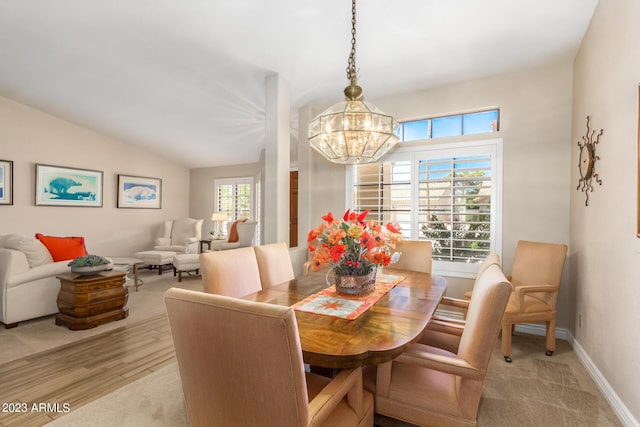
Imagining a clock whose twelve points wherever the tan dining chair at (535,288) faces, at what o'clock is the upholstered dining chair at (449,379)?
The upholstered dining chair is roughly at 11 o'clock from the tan dining chair.

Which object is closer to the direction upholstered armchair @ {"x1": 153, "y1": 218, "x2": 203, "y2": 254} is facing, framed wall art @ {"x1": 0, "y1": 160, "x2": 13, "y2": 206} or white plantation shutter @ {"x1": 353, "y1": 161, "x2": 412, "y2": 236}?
the framed wall art

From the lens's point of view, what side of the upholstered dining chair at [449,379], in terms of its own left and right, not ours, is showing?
left

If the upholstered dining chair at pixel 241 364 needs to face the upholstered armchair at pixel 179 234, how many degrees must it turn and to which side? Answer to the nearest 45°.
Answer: approximately 45° to its left

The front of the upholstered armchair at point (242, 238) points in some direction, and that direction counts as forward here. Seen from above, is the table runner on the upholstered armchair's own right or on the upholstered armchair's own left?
on the upholstered armchair's own left

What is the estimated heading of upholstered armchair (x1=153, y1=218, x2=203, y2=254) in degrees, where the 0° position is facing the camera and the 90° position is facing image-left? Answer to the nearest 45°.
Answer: approximately 45°

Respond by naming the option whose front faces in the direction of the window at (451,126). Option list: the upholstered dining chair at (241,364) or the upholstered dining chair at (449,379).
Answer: the upholstered dining chair at (241,364)

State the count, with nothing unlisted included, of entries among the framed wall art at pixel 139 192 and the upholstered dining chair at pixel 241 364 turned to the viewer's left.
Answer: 0

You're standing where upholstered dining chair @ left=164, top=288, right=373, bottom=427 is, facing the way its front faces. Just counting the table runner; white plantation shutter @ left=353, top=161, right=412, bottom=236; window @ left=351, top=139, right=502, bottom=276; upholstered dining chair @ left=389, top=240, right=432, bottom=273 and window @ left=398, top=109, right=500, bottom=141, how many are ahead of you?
5

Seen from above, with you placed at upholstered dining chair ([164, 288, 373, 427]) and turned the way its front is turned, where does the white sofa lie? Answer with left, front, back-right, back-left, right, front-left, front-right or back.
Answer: left

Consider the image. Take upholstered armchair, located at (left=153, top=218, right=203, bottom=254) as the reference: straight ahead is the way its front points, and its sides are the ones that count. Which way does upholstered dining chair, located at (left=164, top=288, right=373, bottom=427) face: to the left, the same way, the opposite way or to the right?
the opposite way

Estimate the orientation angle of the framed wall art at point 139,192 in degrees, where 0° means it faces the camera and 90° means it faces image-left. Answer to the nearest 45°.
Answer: approximately 315°

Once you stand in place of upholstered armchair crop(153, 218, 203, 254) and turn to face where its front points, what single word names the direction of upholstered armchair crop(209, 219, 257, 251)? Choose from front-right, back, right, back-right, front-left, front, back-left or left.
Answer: left

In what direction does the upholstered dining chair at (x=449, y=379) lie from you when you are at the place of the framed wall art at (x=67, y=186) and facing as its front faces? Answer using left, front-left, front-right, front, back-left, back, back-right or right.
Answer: front-right
